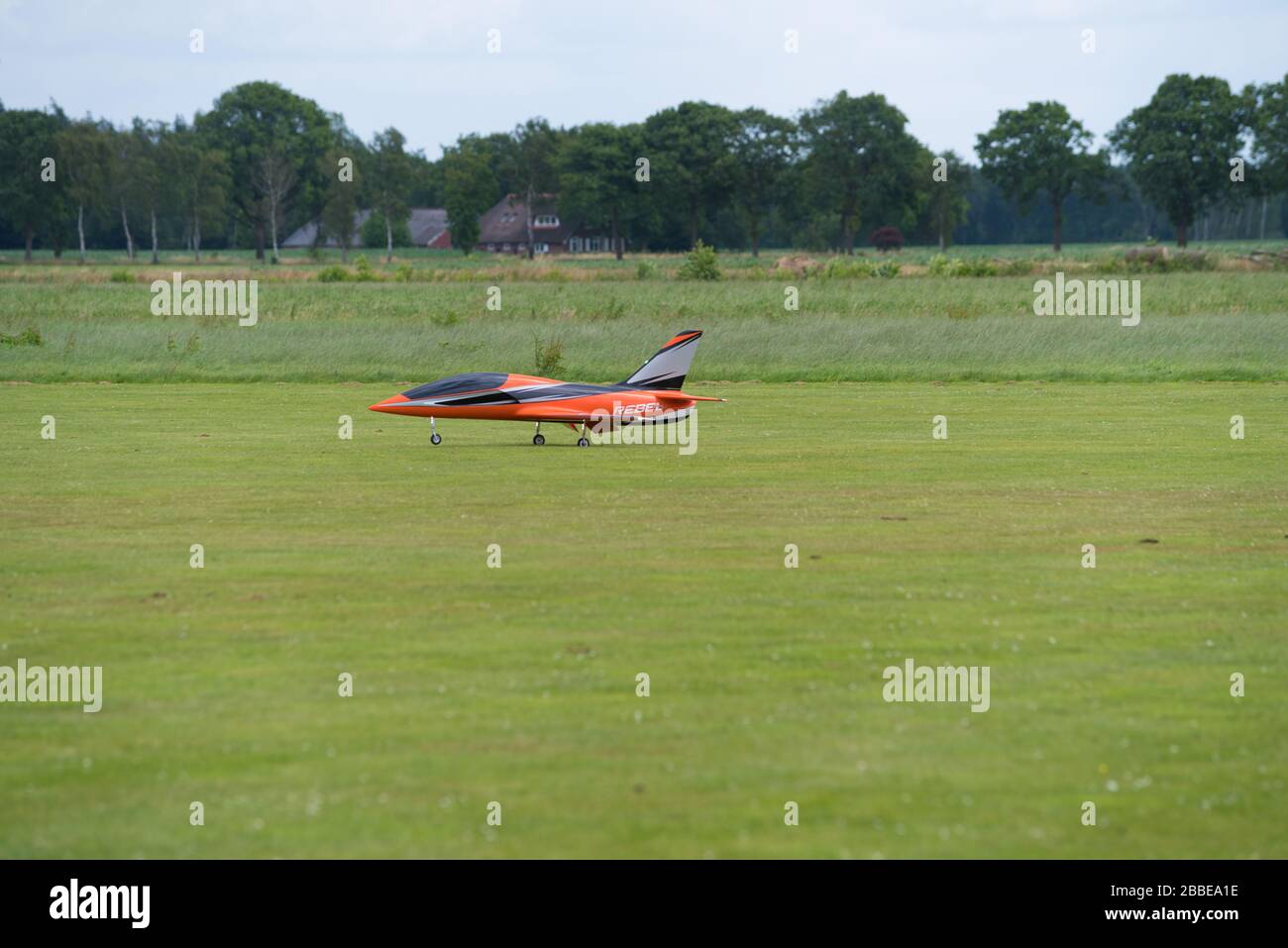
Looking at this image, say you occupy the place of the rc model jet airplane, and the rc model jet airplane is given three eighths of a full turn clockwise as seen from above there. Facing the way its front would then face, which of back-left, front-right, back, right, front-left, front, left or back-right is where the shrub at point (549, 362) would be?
front-left

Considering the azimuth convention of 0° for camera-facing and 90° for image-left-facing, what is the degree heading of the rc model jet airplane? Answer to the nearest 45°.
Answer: approximately 90°

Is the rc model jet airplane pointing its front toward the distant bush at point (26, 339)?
no
